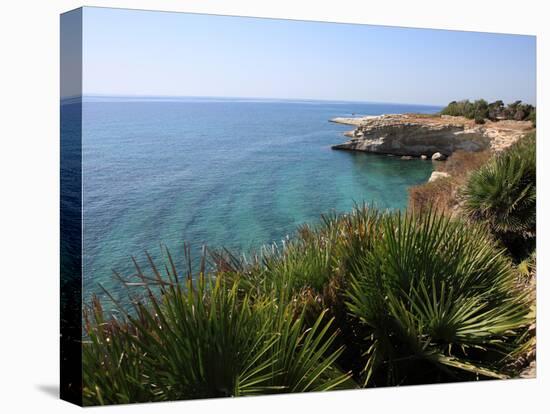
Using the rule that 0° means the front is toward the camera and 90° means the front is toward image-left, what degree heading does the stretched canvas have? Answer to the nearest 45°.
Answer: approximately 315°
